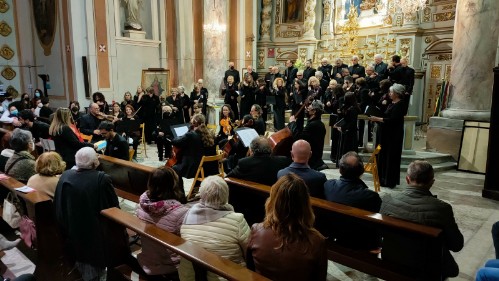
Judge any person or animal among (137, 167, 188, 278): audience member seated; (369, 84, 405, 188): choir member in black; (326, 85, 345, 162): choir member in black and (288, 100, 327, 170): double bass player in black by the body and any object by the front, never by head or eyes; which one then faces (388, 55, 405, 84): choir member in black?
the audience member seated

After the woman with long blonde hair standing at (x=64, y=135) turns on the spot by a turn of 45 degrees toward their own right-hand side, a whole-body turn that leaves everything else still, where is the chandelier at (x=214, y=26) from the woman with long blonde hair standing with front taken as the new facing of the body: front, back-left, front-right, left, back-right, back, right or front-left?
front-left

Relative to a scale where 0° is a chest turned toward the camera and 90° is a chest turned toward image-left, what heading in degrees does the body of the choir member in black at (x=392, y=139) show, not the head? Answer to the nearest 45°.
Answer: approximately 90°

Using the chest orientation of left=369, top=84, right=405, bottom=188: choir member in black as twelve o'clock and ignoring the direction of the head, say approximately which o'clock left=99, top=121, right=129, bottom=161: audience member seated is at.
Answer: The audience member seated is roughly at 11 o'clock from the choir member in black.

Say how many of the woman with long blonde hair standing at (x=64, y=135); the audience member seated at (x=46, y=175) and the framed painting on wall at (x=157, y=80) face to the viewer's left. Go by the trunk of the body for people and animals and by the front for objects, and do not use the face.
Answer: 0

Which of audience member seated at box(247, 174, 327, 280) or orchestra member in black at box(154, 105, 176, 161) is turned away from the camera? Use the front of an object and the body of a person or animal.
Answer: the audience member seated

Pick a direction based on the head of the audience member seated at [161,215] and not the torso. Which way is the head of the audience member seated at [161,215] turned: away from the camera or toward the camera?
away from the camera

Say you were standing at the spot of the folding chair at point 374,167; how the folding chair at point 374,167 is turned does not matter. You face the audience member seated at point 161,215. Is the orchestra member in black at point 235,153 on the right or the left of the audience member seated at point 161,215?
right

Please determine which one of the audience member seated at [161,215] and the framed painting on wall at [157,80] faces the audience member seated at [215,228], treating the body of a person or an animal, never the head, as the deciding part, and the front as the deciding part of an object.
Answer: the framed painting on wall

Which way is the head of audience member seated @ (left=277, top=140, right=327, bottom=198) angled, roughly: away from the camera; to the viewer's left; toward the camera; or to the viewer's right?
away from the camera

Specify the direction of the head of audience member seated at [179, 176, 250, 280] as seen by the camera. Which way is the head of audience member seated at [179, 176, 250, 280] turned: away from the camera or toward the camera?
away from the camera

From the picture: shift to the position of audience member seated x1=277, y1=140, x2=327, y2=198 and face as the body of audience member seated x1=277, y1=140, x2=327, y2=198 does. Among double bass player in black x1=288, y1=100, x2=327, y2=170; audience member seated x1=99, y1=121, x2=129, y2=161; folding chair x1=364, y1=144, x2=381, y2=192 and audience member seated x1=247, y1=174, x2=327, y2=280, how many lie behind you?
1

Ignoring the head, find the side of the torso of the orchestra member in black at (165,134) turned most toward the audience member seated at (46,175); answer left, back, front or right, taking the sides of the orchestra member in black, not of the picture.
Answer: front

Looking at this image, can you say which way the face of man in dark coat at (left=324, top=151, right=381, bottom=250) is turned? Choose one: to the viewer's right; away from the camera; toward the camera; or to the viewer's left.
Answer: away from the camera
